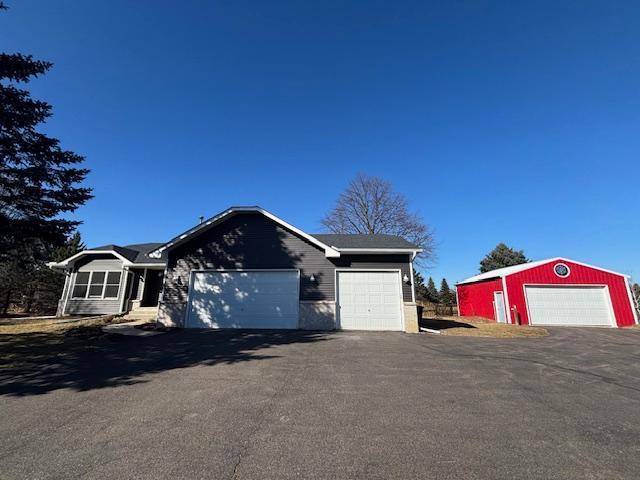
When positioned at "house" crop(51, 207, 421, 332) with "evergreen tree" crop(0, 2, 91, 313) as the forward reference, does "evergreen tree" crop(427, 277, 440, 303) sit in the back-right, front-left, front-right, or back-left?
back-right

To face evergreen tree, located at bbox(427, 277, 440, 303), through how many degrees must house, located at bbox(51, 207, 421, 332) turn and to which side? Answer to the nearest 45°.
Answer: approximately 135° to its left

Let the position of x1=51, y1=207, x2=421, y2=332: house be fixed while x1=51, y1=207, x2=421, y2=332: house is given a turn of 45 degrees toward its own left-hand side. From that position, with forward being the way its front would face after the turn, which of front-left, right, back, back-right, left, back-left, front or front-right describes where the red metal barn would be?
front-left

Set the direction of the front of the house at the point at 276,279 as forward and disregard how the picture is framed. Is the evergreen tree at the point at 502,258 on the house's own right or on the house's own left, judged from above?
on the house's own left

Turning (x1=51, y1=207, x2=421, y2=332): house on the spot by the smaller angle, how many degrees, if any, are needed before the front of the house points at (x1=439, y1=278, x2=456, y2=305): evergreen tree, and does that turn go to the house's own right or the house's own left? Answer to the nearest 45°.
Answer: approximately 135° to the house's own left

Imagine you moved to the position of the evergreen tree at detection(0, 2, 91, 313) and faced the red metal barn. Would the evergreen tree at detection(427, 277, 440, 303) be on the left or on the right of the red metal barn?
left

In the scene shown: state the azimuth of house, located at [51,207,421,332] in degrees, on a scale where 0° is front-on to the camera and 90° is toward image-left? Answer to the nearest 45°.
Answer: approximately 0°

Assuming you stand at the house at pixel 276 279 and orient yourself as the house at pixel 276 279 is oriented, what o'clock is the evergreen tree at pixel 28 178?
The evergreen tree is roughly at 3 o'clock from the house.
